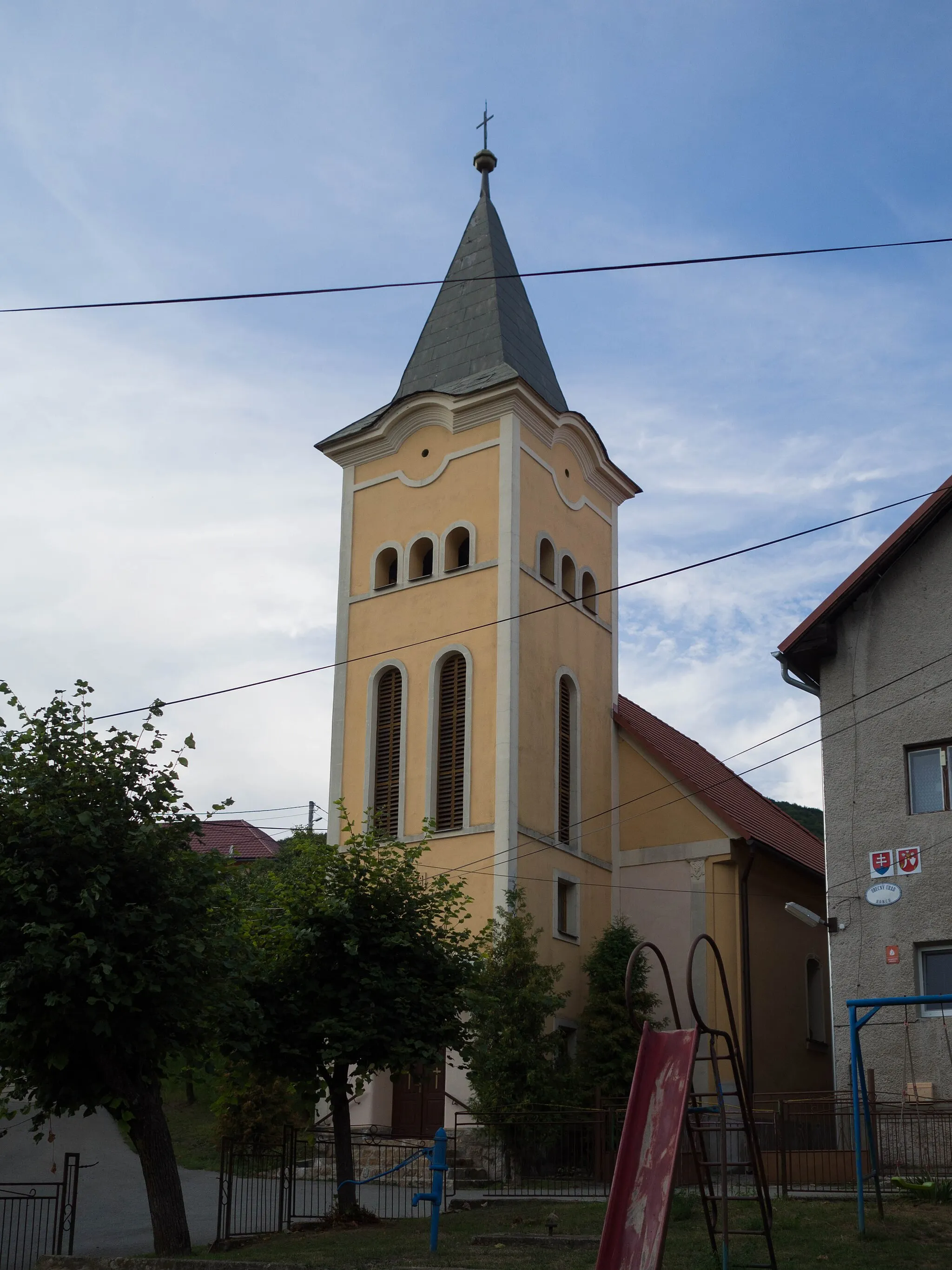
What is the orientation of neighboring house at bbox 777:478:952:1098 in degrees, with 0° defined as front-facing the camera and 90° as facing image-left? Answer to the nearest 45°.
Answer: approximately 0°

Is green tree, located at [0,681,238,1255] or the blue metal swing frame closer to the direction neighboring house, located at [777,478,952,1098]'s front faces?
the blue metal swing frame

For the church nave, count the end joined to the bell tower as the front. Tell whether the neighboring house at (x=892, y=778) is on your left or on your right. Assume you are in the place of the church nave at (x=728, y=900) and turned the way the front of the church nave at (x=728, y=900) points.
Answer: on your left

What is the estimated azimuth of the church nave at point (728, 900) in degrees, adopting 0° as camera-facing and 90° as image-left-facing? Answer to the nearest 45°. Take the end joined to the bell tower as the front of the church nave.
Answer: approximately 45°

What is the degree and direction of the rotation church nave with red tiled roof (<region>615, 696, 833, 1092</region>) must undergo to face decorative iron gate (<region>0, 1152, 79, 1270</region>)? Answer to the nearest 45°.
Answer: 0° — it already faces it

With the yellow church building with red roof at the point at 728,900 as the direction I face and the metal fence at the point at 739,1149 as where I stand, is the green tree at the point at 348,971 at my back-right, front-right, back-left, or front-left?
back-left

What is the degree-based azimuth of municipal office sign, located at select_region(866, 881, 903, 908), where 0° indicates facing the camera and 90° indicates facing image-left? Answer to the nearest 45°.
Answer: approximately 0°

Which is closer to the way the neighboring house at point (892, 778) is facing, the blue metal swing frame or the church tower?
the blue metal swing frame

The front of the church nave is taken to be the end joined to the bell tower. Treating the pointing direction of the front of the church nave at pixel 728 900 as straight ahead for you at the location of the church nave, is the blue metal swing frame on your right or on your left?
on your left

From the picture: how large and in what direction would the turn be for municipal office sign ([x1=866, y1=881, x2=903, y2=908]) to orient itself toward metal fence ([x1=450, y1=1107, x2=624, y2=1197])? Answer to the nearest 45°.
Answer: approximately 90° to its right
